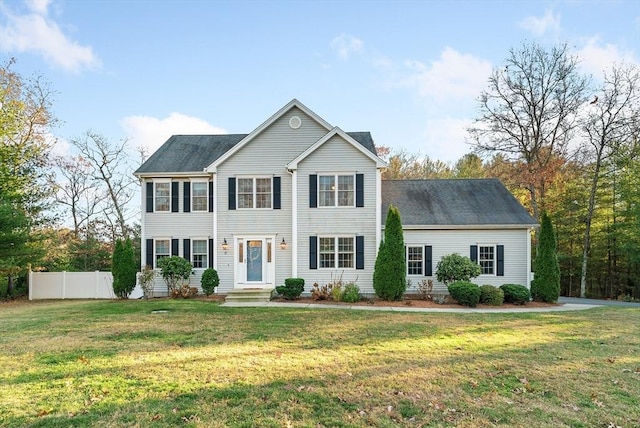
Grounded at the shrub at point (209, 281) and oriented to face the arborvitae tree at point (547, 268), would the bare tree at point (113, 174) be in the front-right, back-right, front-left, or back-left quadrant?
back-left

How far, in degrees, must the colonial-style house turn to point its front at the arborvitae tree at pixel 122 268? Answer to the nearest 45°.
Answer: approximately 90° to its right

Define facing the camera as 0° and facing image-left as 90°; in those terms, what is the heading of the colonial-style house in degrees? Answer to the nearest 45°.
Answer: approximately 0°

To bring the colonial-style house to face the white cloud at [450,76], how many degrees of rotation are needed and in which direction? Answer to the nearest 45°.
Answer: approximately 135° to its left

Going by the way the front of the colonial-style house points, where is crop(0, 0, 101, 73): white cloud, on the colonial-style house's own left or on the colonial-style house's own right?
on the colonial-style house's own right

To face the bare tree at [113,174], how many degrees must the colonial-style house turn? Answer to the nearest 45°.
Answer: approximately 135° to its right

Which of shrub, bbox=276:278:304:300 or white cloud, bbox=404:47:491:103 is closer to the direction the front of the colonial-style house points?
the shrub
